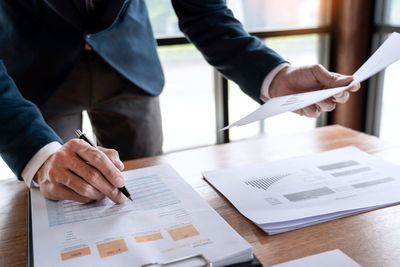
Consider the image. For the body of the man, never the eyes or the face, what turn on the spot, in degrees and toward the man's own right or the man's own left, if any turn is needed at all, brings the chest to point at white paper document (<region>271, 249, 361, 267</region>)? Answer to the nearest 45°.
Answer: approximately 45° to the man's own left

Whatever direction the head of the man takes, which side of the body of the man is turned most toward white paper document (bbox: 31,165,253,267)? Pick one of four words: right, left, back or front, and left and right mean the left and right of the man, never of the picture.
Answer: front

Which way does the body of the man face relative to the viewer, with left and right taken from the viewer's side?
facing the viewer

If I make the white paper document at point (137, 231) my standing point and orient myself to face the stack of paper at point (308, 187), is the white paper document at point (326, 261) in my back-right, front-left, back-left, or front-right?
front-right
